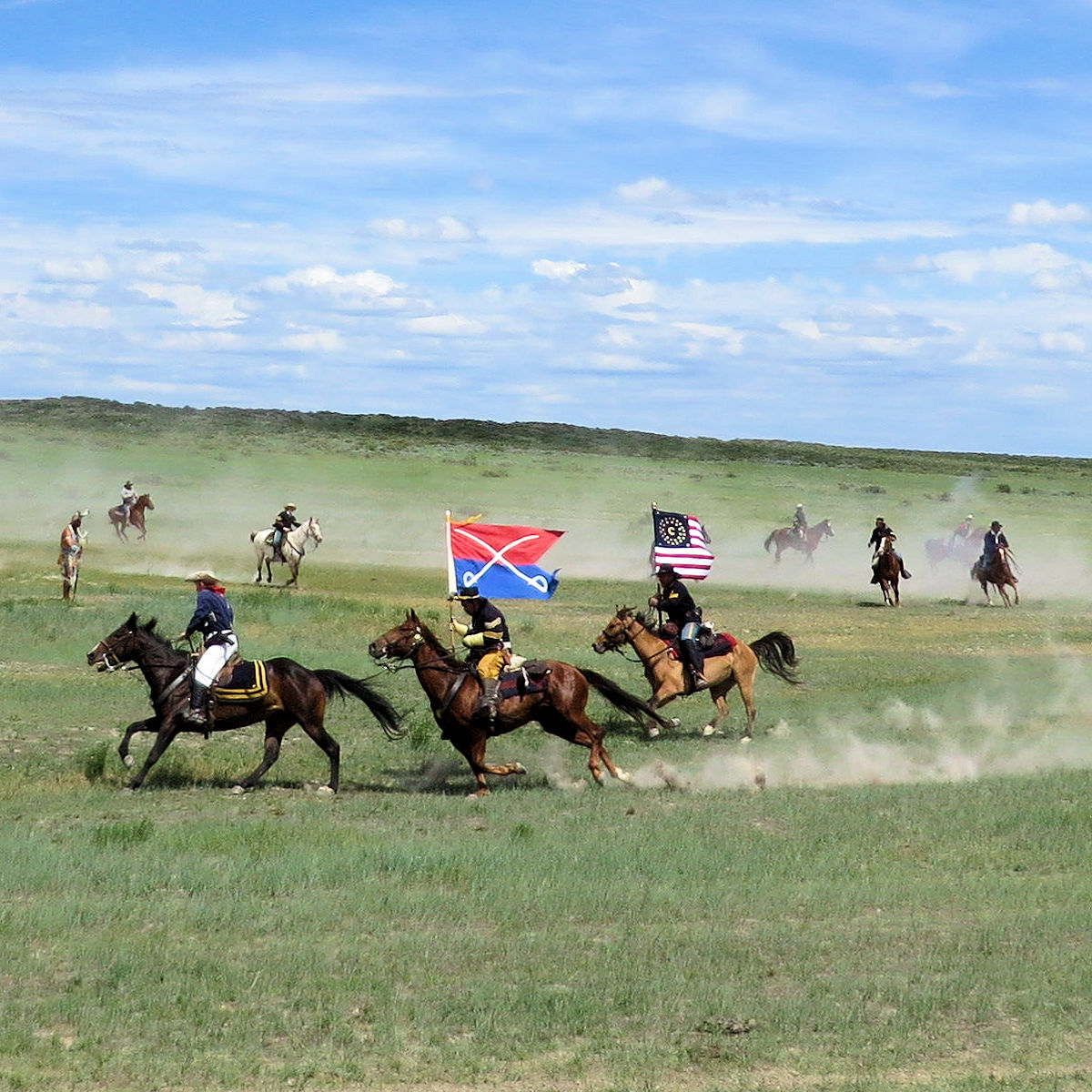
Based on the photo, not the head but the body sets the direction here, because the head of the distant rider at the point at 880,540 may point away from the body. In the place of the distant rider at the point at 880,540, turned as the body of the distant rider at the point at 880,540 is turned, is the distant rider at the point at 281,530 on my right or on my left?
on my right

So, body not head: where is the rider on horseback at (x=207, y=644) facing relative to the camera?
to the viewer's left

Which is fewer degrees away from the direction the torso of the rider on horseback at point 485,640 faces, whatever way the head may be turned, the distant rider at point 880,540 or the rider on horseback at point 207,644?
the rider on horseback

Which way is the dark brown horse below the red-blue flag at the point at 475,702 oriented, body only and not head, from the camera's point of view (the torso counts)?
to the viewer's left

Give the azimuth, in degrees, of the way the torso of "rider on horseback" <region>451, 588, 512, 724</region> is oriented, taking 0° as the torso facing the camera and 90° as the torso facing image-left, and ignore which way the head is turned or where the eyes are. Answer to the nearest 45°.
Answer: approximately 90°

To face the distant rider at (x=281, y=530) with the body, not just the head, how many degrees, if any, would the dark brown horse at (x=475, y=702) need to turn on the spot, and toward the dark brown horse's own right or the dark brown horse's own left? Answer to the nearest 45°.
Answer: approximately 90° to the dark brown horse's own right

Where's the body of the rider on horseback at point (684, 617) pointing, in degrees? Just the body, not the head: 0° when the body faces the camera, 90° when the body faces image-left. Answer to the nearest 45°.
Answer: approximately 90°

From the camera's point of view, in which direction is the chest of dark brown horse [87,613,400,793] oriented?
to the viewer's left

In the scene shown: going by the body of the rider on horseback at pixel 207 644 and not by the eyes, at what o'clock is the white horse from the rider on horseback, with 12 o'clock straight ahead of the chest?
The white horse is roughly at 3 o'clock from the rider on horseback.

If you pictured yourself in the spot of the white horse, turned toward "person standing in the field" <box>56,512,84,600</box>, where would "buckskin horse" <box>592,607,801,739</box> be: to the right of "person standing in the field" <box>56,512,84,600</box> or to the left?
left

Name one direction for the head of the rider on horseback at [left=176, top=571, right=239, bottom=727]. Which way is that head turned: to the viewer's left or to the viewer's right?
to the viewer's left

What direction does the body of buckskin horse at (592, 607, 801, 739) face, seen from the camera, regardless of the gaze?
to the viewer's left

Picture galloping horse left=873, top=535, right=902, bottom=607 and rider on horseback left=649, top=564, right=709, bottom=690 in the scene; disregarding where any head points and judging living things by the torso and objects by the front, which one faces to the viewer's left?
the rider on horseback

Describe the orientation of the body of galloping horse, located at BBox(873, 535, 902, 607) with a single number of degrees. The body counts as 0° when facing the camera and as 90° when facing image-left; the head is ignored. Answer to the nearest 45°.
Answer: approximately 0°

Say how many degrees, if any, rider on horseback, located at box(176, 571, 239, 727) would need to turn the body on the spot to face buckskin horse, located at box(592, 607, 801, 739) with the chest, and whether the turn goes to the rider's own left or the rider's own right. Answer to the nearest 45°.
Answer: approximately 135° to the rider's own right
